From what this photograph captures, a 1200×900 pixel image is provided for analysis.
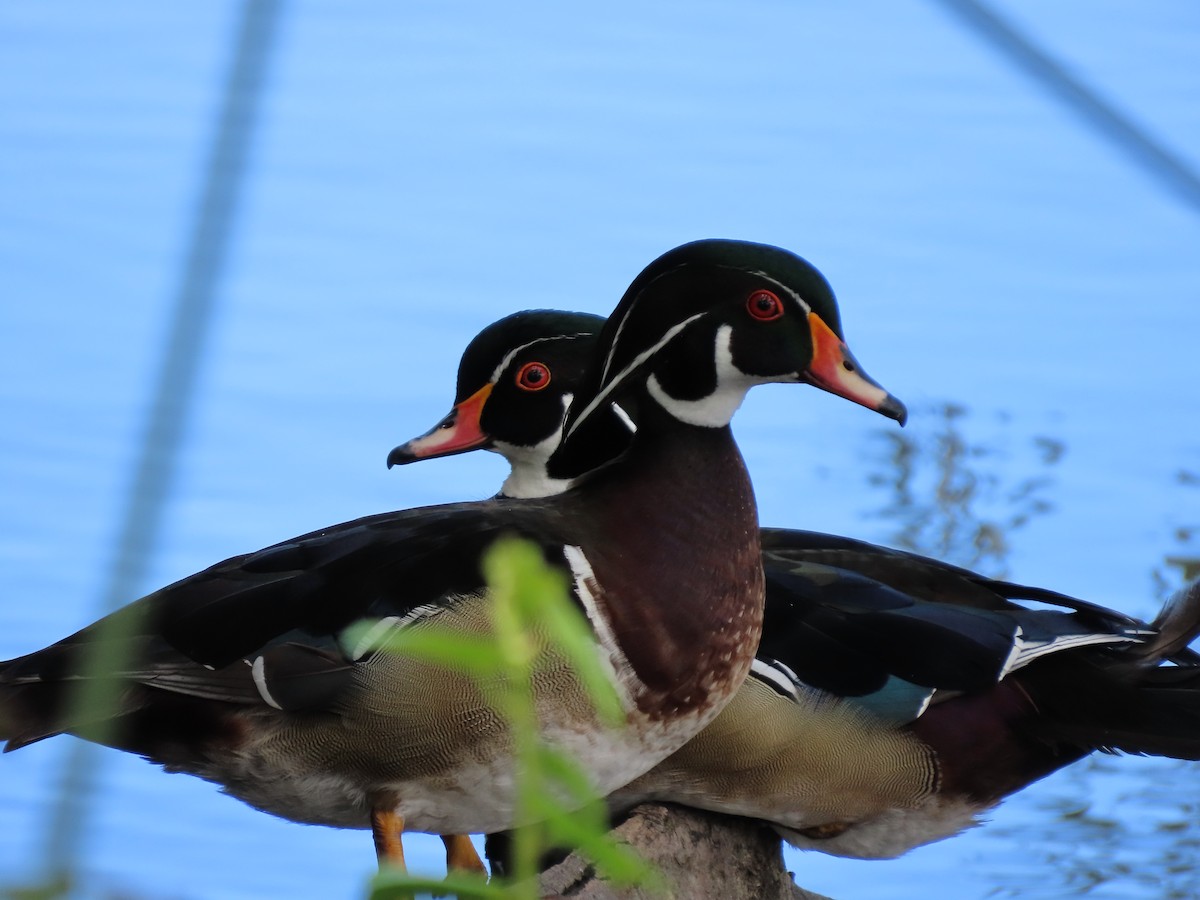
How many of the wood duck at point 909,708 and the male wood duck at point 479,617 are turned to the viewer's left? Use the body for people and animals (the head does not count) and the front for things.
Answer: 1

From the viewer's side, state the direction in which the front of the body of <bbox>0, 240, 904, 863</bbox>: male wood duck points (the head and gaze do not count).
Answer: to the viewer's right

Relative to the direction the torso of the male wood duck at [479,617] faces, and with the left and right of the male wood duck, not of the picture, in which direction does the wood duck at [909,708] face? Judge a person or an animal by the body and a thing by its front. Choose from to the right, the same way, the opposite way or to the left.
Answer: the opposite way

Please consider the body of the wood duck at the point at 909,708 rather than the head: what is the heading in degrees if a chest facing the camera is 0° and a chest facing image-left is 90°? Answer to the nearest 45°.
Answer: approximately 90°
